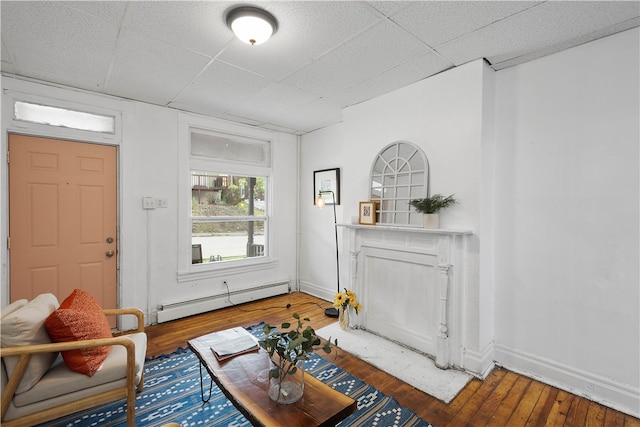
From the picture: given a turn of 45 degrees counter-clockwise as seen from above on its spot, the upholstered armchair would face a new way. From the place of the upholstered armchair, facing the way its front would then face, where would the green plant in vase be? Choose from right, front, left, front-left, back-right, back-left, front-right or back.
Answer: right

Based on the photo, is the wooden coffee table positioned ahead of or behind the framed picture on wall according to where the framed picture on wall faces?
ahead

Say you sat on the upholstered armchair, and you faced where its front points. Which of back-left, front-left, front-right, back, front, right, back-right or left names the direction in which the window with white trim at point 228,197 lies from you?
front-left

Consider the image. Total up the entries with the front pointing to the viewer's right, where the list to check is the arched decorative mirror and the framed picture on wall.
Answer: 0

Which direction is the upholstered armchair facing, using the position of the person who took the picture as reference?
facing to the right of the viewer

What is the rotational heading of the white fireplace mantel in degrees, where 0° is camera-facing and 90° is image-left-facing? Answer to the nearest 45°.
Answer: approximately 45°

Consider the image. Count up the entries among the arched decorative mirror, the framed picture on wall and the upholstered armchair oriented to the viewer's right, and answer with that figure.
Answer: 1

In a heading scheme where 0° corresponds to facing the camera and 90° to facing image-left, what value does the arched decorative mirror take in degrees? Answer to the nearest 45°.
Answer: approximately 45°

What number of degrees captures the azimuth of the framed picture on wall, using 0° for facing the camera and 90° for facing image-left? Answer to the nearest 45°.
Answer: approximately 45°

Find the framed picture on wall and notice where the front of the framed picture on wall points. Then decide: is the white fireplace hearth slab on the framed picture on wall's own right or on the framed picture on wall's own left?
on the framed picture on wall's own left

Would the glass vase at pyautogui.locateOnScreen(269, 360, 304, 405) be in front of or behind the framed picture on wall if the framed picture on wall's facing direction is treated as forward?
in front

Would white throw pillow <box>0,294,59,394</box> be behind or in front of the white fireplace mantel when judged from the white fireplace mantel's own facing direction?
in front

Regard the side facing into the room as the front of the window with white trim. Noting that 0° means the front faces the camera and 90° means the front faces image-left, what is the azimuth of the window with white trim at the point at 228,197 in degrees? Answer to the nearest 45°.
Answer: approximately 315°
